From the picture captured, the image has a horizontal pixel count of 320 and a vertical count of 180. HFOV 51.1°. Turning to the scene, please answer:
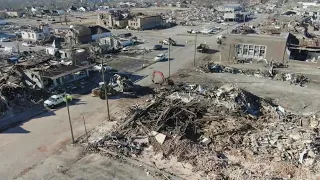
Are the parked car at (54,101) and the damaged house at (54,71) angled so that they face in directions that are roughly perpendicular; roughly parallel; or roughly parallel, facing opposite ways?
roughly perpendicular

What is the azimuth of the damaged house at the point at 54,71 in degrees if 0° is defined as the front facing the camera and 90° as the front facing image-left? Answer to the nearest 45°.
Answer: approximately 315°

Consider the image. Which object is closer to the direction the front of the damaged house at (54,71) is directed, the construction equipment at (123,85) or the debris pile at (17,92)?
the construction equipment

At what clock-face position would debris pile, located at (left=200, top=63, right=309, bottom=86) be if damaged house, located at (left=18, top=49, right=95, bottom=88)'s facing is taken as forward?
The debris pile is roughly at 11 o'clock from the damaged house.

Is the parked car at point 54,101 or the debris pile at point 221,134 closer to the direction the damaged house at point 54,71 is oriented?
the debris pile

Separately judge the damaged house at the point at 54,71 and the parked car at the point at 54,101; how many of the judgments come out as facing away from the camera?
0

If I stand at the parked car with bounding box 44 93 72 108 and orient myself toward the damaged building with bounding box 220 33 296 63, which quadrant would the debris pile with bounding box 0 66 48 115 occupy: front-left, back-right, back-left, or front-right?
back-left

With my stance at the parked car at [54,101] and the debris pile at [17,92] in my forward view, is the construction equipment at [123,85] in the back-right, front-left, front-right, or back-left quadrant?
back-right
